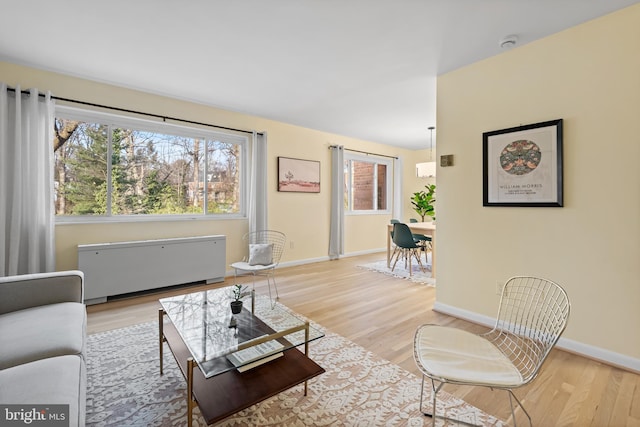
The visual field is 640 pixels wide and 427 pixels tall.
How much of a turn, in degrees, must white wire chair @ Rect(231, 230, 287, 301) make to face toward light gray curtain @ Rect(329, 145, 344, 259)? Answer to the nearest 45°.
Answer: approximately 180°

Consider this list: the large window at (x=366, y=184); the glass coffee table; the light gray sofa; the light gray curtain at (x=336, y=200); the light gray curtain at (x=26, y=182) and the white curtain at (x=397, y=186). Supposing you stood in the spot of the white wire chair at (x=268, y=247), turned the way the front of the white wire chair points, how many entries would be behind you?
3

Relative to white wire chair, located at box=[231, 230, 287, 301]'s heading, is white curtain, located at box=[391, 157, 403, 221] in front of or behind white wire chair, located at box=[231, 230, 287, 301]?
behind

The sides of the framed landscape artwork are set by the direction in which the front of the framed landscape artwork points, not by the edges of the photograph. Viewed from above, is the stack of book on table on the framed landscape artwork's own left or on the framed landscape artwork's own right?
on the framed landscape artwork's own right

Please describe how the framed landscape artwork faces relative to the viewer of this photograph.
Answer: facing the viewer and to the right of the viewer

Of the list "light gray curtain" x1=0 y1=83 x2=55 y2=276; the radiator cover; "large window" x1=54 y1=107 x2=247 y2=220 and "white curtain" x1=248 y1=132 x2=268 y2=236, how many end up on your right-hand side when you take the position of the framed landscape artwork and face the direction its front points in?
4

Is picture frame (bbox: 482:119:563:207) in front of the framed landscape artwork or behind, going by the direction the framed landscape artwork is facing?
in front

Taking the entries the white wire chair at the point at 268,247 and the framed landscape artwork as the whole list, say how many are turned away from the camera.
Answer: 0

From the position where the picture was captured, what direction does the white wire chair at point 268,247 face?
facing the viewer and to the left of the viewer

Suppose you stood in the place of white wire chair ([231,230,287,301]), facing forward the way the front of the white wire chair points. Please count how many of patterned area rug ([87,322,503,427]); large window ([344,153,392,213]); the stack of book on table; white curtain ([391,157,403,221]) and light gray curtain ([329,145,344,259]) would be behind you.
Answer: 3

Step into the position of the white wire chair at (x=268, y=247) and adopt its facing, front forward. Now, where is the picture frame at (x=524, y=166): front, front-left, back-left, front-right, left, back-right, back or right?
left

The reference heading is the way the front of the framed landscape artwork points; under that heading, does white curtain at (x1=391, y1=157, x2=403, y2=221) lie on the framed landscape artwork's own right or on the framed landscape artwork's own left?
on the framed landscape artwork's own left

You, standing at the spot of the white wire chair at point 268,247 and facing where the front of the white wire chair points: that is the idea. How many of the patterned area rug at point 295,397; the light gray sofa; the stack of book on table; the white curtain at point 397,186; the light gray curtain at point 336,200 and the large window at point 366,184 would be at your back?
3

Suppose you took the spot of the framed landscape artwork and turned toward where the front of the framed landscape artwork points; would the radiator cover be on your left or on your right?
on your right

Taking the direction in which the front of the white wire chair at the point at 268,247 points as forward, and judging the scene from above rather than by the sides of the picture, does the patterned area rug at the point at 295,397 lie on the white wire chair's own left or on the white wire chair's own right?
on the white wire chair's own left

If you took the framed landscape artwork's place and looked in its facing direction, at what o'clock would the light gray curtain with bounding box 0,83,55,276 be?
The light gray curtain is roughly at 3 o'clock from the framed landscape artwork.
